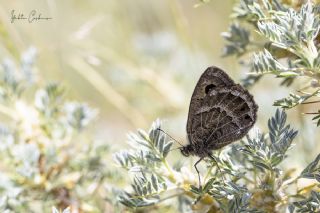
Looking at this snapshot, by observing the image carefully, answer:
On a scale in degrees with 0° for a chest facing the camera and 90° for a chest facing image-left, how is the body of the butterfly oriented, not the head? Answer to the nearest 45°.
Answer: approximately 90°
